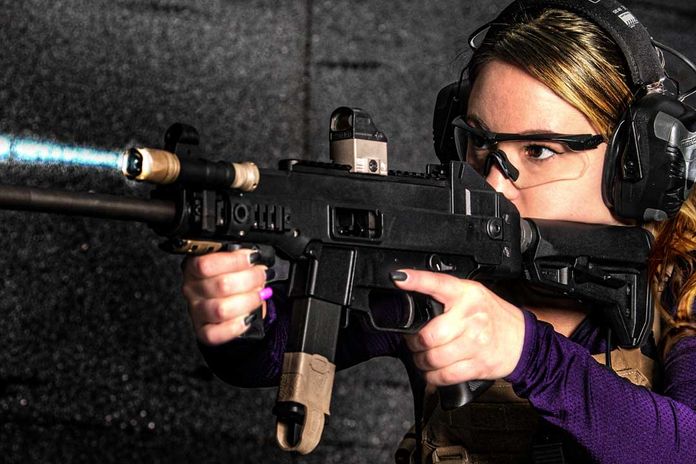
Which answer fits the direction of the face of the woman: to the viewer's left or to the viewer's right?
to the viewer's left
